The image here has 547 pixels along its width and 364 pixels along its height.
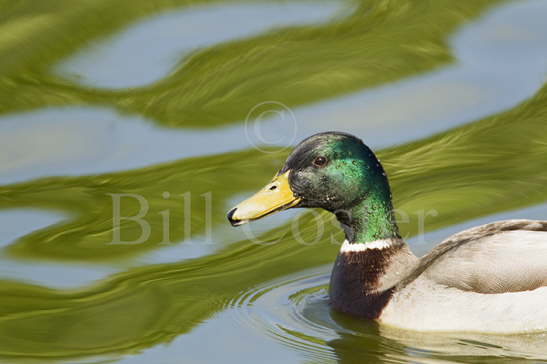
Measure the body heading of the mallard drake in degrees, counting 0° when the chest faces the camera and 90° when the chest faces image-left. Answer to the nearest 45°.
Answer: approximately 90°
